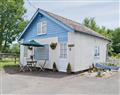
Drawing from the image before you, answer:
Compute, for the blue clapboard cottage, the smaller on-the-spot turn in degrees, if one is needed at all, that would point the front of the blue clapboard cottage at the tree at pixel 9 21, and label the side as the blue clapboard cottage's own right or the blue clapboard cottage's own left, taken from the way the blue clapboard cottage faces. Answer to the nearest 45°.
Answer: approximately 90° to the blue clapboard cottage's own right

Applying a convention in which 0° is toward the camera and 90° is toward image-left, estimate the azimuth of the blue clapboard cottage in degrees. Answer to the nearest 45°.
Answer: approximately 45°
